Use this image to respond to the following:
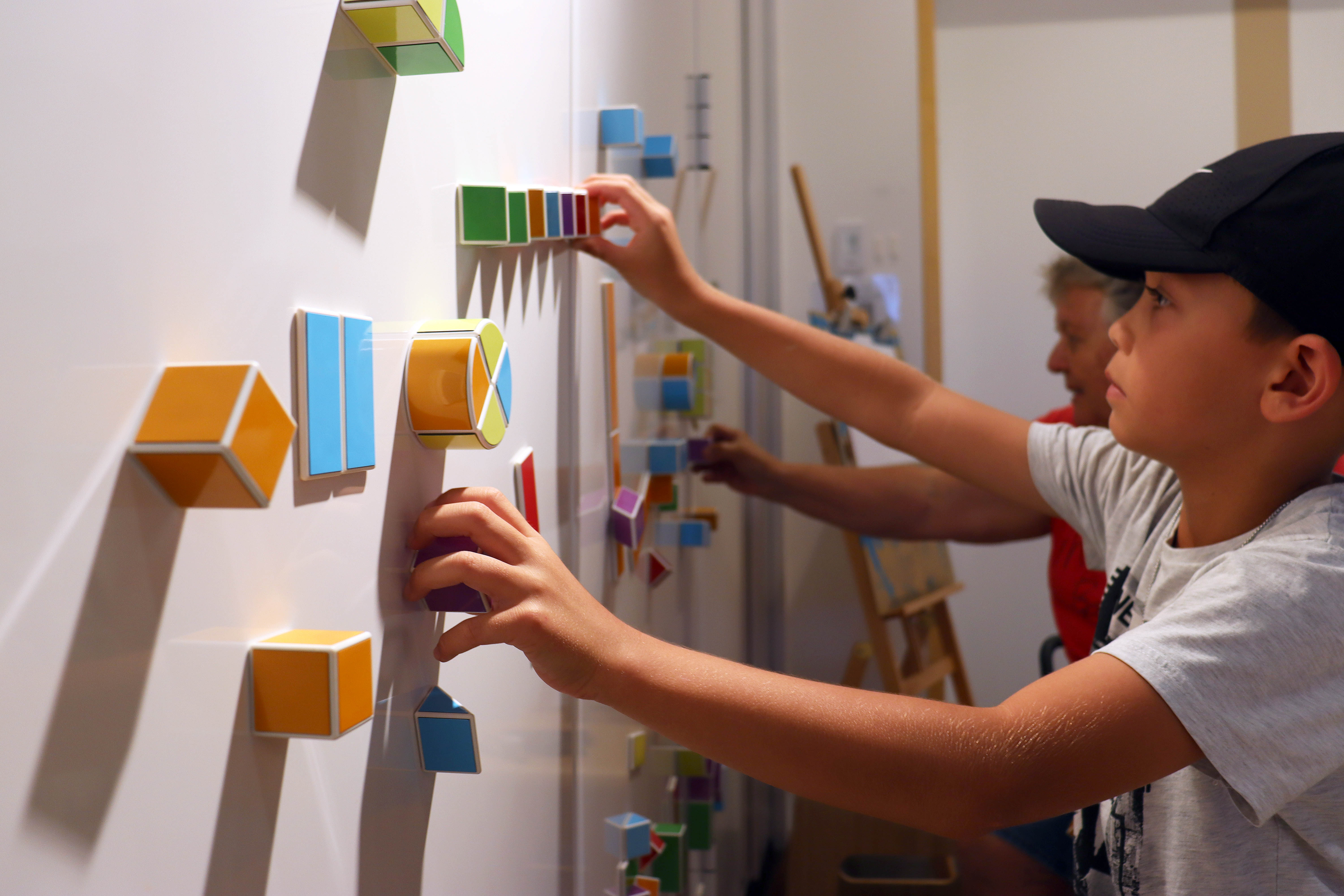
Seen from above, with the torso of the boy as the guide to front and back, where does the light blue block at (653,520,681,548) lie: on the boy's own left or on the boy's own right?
on the boy's own right

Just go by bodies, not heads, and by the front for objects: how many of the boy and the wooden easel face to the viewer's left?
1

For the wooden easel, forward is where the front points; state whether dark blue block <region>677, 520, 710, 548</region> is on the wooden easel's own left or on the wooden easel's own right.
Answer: on the wooden easel's own right

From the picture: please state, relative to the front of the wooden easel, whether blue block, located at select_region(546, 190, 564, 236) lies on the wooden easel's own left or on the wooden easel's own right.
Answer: on the wooden easel's own right

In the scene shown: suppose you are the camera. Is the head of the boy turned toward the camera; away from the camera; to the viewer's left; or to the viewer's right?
to the viewer's left

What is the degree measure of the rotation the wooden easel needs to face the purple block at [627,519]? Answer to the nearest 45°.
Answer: approximately 45° to its right

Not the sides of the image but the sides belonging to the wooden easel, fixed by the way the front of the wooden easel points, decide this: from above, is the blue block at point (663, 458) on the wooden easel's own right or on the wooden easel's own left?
on the wooden easel's own right

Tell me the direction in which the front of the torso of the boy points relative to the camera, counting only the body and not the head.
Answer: to the viewer's left

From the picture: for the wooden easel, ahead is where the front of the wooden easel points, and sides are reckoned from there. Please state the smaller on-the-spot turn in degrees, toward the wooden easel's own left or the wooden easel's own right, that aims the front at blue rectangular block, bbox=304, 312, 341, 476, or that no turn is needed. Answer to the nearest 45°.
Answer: approximately 45° to the wooden easel's own right

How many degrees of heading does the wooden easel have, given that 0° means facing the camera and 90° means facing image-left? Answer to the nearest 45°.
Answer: approximately 315°
